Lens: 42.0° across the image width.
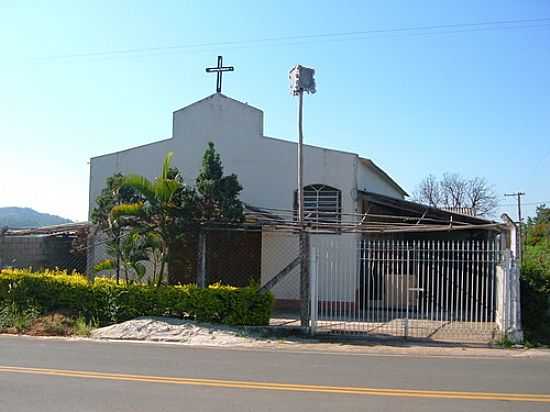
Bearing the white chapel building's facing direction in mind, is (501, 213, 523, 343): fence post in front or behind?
in front

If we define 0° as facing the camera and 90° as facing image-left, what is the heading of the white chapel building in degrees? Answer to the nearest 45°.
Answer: approximately 0°

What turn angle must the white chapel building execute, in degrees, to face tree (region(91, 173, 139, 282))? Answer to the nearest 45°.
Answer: approximately 45° to its right

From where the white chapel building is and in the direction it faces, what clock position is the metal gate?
The metal gate is roughly at 10 o'clock from the white chapel building.

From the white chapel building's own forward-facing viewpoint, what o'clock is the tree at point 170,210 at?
The tree is roughly at 1 o'clock from the white chapel building.

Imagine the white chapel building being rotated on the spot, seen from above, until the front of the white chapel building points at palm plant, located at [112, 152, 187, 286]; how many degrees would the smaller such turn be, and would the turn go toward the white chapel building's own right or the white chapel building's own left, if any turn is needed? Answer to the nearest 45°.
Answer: approximately 45° to the white chapel building's own right

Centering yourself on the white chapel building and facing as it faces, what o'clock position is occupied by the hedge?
The hedge is roughly at 1 o'clock from the white chapel building.

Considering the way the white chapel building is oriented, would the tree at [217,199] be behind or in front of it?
in front

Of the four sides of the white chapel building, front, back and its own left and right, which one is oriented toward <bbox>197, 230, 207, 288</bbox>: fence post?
front

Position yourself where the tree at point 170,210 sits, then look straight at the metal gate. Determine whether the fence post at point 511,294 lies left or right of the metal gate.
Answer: right
